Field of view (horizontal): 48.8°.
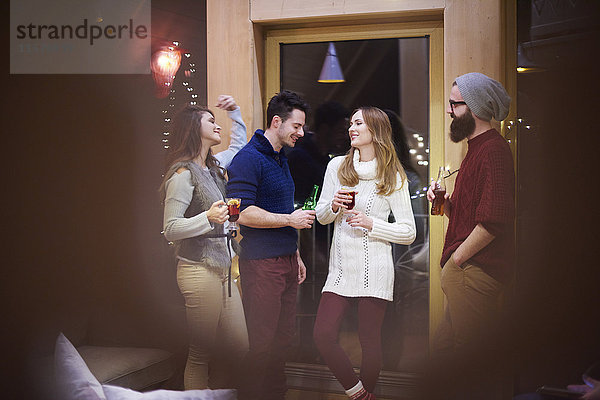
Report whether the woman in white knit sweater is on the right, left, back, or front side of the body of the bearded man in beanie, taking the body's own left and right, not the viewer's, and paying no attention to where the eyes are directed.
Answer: front

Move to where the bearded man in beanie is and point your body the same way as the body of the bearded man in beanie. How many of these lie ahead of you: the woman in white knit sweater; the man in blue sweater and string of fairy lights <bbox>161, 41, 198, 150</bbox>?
3

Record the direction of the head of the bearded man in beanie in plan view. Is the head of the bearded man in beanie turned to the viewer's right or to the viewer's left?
to the viewer's left

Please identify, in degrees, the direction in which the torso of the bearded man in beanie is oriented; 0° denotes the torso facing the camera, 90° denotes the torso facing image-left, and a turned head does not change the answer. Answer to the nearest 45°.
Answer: approximately 90°

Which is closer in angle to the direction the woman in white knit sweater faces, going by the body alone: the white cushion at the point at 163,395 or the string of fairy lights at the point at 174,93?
the white cushion

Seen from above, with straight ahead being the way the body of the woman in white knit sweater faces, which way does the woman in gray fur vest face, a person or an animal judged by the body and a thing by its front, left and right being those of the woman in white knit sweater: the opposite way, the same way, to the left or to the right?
to the left

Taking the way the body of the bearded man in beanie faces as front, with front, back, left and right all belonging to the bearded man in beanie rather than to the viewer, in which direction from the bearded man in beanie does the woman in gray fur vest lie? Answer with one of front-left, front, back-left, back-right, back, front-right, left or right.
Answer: front

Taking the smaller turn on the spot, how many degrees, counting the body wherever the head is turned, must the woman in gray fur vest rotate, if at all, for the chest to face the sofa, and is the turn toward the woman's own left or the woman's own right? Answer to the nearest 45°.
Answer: approximately 90° to the woman's own right

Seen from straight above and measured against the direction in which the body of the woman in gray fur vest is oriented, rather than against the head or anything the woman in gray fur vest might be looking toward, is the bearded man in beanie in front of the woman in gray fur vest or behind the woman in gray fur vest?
in front
